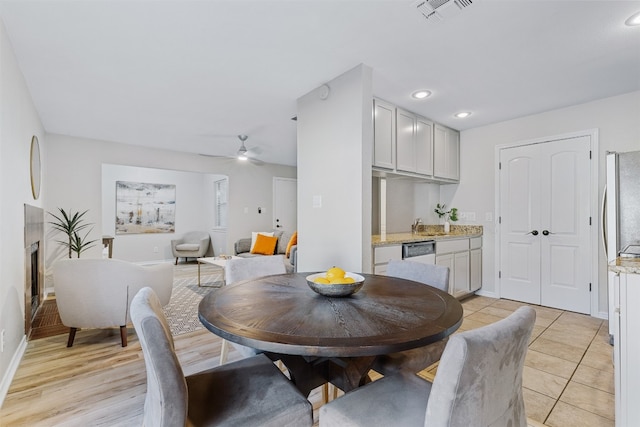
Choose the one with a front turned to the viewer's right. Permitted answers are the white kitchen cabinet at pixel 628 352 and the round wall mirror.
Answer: the round wall mirror

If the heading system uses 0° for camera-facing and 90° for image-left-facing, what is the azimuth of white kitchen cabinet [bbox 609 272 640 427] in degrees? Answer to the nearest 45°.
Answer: approximately 90°

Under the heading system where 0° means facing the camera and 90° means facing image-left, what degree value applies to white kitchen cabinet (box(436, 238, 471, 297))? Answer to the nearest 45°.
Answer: approximately 315°

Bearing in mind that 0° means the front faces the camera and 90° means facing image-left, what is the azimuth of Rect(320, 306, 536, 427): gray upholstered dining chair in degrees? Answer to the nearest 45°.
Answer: approximately 135°

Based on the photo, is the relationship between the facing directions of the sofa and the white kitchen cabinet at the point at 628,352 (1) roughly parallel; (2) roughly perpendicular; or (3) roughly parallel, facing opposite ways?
roughly perpendicular

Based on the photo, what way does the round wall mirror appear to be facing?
to the viewer's right

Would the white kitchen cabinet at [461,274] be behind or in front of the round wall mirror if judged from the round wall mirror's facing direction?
in front

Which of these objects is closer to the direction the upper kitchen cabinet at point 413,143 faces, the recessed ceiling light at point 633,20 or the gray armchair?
the recessed ceiling light

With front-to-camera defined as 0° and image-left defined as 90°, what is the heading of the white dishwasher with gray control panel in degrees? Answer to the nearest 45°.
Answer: approximately 315°

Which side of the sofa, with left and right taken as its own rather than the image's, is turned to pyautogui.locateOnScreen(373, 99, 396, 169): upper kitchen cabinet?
left

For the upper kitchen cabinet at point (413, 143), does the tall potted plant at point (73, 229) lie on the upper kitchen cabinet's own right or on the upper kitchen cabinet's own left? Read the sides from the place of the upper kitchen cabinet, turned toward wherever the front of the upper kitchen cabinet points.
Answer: on the upper kitchen cabinet's own right

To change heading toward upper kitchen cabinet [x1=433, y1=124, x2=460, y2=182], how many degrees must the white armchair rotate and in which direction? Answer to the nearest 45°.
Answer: approximately 45° to its right
